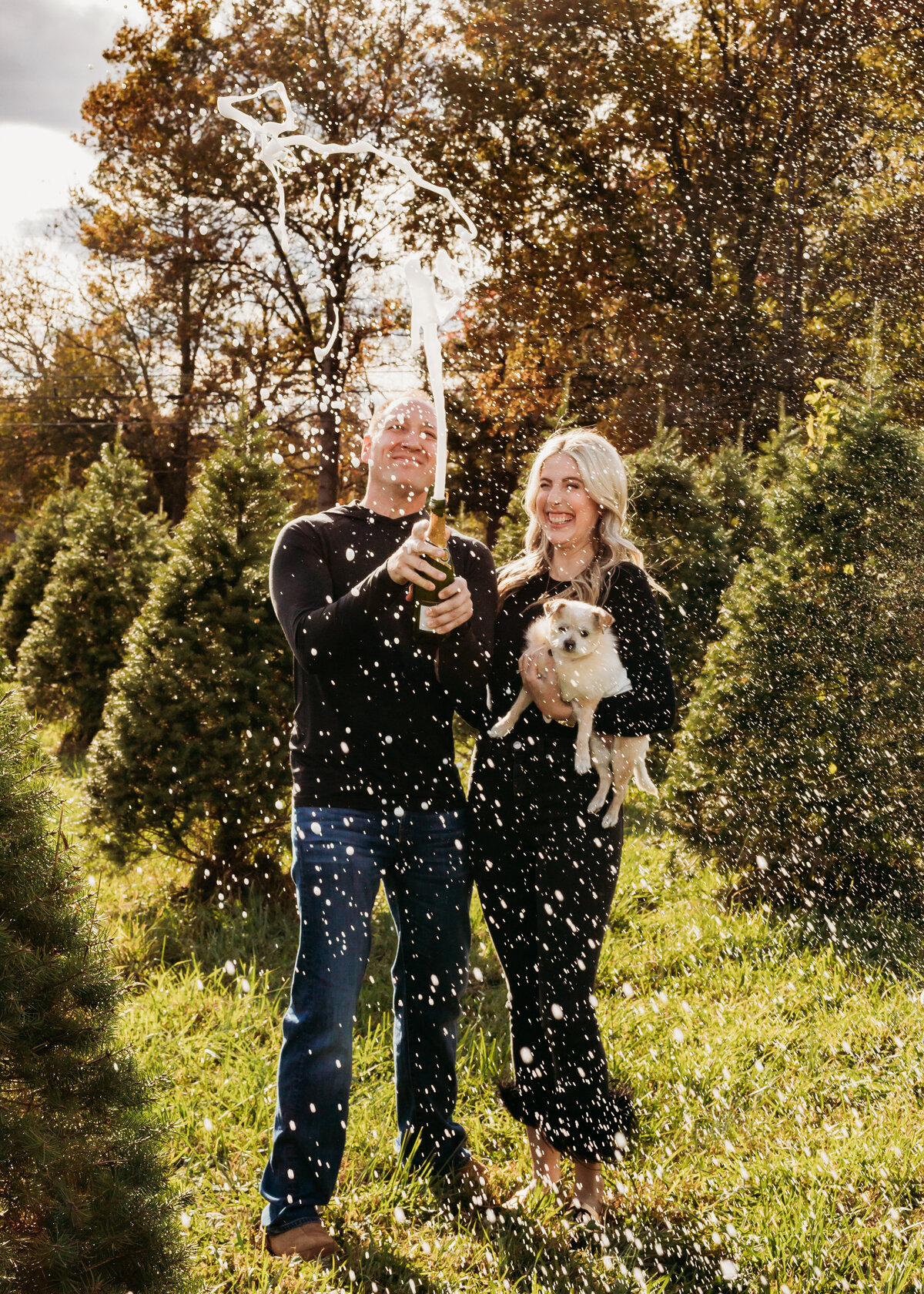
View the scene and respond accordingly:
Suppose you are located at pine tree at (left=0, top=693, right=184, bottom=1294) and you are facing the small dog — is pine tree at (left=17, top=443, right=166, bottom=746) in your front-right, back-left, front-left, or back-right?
front-left

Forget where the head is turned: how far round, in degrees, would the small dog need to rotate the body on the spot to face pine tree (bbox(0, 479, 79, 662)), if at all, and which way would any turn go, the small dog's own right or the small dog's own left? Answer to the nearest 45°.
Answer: approximately 90° to the small dog's own right

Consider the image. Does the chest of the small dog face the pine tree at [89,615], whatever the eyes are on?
no

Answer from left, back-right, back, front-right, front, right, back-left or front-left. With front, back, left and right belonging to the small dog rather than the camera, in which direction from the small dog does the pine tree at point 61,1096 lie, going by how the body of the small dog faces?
front

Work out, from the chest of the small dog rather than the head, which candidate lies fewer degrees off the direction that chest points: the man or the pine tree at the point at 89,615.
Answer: the man

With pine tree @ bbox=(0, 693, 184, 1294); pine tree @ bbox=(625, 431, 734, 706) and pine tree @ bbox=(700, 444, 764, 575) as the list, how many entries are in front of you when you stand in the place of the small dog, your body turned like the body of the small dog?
1

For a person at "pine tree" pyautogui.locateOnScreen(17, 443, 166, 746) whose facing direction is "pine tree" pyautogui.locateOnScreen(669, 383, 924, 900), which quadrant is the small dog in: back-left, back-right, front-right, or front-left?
front-right

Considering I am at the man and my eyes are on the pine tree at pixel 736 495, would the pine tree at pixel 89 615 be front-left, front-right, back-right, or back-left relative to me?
front-left

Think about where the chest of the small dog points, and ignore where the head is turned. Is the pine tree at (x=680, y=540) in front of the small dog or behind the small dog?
behind

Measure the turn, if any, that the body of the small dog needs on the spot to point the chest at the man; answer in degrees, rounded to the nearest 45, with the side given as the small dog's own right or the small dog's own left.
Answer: approximately 45° to the small dog's own right

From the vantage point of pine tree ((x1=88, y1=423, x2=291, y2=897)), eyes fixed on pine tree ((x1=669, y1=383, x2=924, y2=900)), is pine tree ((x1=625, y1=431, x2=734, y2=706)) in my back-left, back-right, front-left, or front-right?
front-left

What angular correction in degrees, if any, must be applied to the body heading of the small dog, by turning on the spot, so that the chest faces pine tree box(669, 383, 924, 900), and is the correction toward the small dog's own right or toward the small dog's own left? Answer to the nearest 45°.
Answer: approximately 180°

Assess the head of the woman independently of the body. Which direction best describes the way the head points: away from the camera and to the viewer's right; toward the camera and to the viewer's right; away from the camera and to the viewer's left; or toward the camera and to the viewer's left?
toward the camera and to the viewer's left

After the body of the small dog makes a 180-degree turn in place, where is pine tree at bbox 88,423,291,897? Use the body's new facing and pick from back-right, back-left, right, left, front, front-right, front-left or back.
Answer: left

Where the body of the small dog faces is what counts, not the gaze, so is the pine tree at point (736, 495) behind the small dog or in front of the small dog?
behind

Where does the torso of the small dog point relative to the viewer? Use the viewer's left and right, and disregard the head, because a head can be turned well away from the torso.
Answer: facing the viewer and to the left of the viewer
